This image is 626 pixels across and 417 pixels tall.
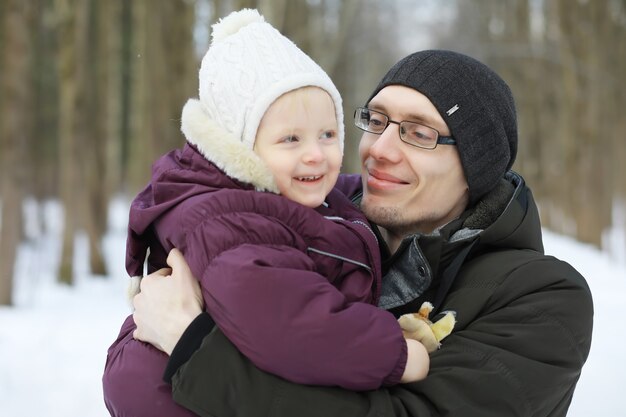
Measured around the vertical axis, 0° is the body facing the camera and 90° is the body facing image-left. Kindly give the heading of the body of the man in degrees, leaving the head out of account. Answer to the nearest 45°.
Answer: approximately 45°

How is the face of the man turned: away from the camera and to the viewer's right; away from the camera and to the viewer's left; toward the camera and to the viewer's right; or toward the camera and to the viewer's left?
toward the camera and to the viewer's left

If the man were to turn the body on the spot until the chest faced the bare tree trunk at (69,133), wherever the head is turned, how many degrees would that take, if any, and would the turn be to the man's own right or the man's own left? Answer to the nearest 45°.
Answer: approximately 90° to the man's own right

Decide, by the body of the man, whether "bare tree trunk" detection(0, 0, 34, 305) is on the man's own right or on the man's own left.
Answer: on the man's own right

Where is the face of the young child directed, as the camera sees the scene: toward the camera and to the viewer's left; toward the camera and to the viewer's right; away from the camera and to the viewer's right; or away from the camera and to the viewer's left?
toward the camera and to the viewer's right
